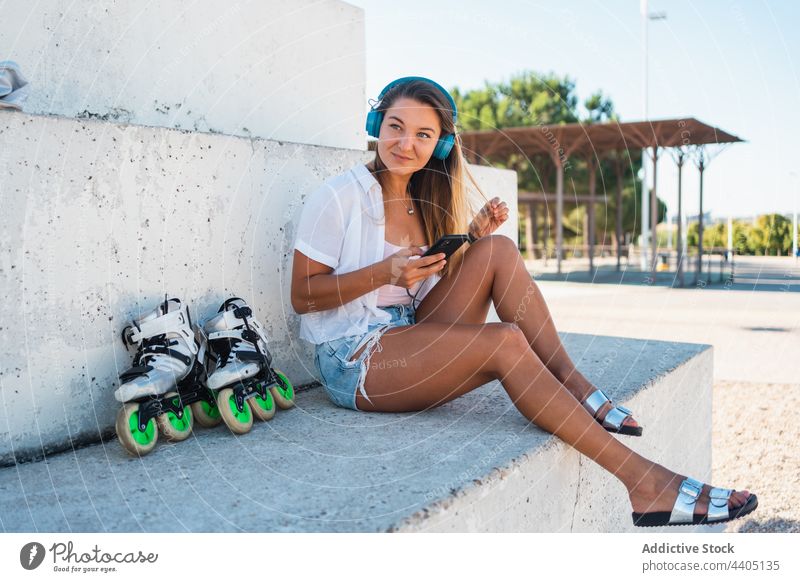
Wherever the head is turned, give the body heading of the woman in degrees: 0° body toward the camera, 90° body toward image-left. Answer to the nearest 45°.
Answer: approximately 315°

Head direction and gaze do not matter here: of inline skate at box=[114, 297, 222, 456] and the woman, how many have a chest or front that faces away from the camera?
0

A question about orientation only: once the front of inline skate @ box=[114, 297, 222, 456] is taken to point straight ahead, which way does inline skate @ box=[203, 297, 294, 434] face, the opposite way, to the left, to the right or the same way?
the same way

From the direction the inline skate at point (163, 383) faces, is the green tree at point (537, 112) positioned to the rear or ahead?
to the rear

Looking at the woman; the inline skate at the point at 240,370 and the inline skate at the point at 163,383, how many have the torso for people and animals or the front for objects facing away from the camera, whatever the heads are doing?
0

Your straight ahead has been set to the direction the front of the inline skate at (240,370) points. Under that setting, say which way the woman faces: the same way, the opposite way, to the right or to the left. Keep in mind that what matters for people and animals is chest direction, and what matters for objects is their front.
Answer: to the left

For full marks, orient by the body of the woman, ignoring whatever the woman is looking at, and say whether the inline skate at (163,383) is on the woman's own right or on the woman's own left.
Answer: on the woman's own right

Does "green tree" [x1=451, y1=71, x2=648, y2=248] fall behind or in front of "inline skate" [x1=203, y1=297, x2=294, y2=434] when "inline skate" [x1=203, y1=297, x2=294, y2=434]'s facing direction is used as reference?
behind

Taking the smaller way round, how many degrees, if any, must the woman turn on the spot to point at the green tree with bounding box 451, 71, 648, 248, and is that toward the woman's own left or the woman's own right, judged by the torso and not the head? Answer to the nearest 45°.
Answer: approximately 135° to the woman's own left

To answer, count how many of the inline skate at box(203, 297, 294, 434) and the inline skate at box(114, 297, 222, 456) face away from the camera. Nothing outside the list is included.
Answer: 0
